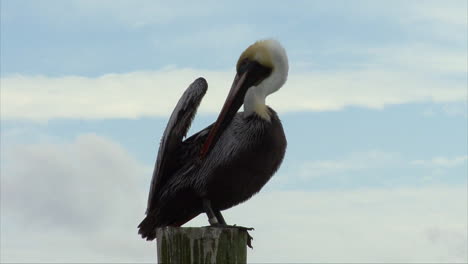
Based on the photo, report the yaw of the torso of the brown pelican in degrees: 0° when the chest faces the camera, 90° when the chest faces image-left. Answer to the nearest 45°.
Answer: approximately 270°
